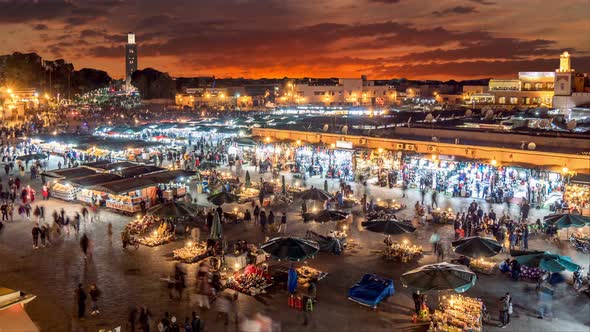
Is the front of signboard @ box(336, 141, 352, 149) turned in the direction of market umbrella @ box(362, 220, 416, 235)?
yes

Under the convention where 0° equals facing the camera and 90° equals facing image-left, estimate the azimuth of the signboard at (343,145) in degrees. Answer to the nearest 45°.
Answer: approximately 0°

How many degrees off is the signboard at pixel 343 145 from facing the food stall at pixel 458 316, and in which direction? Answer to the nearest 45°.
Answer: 0° — it already faces it

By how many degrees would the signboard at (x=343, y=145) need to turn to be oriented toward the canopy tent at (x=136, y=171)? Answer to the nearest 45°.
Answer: approximately 45° to its right

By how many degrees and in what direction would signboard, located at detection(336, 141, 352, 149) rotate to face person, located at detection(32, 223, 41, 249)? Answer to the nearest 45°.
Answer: approximately 45° to its right

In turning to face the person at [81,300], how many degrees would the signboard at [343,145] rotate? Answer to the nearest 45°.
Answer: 0° — it already faces them

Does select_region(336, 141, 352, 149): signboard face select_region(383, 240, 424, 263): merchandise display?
yes
